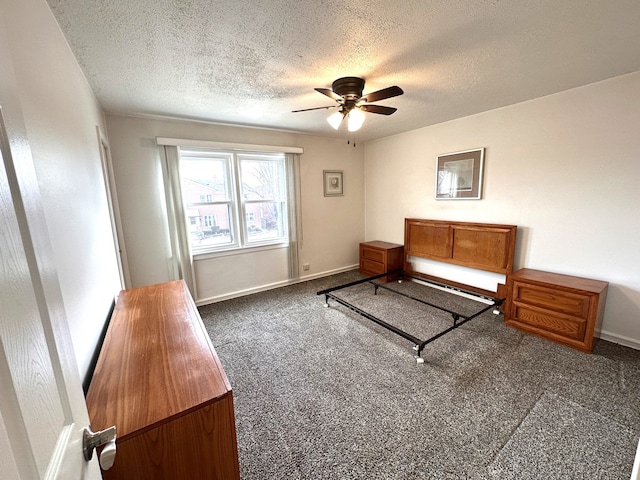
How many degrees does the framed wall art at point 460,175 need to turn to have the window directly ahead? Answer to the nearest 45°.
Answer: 0° — it already faces it

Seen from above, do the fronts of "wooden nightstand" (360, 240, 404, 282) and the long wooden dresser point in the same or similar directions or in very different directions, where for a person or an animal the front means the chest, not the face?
very different directions

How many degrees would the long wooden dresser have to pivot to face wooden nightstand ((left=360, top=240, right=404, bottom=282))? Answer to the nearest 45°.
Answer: approximately 45° to its left

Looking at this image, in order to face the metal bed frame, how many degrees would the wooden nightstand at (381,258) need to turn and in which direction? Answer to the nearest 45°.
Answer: approximately 45° to its left

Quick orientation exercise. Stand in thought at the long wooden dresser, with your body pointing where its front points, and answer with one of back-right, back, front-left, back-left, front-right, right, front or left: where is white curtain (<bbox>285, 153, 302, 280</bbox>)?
front-left

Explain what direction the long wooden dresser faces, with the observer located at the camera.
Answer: facing to the right of the viewer

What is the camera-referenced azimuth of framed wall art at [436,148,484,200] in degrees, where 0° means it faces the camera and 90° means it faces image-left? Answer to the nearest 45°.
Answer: approximately 45°

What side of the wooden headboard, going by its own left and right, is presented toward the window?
front

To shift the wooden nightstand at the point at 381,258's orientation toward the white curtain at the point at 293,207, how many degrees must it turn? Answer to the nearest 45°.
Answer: approximately 45° to its right

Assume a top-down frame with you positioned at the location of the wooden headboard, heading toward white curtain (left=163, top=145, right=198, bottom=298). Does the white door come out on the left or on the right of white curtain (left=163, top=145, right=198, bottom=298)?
left

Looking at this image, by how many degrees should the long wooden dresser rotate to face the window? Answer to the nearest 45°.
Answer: approximately 45° to its left

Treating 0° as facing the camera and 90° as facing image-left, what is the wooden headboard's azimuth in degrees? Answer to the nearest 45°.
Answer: approximately 45°

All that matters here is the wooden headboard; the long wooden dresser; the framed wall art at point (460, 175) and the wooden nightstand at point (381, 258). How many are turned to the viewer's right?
1

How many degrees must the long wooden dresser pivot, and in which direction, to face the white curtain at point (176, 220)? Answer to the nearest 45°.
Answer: approximately 90° to its left

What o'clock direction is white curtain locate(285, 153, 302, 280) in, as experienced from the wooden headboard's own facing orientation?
The white curtain is roughly at 1 o'clock from the wooden headboard.
